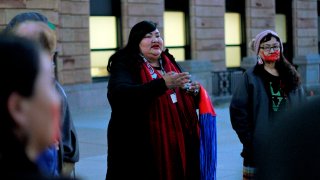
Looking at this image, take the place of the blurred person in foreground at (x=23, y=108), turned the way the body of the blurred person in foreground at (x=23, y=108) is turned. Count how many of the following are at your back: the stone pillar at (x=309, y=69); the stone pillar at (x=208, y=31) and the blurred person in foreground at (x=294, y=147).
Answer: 0

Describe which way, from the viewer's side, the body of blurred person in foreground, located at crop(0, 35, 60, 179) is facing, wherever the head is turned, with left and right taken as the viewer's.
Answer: facing away from the viewer and to the right of the viewer

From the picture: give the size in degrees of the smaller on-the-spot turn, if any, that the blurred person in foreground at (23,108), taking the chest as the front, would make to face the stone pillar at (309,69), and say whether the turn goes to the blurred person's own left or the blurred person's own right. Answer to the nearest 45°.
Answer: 0° — they already face it

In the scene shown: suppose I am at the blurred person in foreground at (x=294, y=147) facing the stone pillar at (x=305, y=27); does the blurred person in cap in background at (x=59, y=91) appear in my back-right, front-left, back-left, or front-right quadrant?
front-left

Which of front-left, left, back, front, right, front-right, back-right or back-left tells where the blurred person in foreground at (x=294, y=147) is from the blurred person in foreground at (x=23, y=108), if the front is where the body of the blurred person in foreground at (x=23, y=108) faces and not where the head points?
front-right

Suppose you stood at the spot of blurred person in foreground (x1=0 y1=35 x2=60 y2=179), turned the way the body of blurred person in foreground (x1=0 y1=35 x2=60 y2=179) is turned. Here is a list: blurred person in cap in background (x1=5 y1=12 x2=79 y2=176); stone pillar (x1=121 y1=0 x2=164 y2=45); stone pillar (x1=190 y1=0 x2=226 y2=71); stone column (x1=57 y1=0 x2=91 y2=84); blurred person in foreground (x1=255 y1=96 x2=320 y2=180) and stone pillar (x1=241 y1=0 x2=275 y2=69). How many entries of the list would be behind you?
0

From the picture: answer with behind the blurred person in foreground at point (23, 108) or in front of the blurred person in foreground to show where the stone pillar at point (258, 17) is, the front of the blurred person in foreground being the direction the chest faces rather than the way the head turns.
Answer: in front

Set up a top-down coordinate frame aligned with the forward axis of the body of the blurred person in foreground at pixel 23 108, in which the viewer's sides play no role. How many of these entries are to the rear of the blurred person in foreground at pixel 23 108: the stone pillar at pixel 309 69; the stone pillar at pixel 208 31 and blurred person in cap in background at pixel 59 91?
0

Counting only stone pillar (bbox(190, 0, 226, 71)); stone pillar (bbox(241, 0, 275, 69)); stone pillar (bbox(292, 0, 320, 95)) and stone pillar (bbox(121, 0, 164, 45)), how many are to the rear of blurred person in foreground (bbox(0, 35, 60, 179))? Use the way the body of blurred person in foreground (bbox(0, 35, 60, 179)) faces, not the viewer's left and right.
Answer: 0

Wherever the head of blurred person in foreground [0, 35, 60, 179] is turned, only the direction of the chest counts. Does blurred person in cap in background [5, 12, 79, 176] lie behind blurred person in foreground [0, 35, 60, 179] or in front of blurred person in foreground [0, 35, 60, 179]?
in front

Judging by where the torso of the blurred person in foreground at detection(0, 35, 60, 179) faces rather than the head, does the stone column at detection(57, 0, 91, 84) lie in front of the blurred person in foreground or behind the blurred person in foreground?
in front

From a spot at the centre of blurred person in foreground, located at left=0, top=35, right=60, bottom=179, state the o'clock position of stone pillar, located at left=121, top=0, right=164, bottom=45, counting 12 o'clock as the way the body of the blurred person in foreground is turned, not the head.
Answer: The stone pillar is roughly at 11 o'clock from the blurred person in foreground.

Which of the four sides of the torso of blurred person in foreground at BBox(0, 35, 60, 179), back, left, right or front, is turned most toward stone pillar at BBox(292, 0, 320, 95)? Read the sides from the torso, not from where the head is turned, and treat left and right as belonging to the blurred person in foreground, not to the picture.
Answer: front

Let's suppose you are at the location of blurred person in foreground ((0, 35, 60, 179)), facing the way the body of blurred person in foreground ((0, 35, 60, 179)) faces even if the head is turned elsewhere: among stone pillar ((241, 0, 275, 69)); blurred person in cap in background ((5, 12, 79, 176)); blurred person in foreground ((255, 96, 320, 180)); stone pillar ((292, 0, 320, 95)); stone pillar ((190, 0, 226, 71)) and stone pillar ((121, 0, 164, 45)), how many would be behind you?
0

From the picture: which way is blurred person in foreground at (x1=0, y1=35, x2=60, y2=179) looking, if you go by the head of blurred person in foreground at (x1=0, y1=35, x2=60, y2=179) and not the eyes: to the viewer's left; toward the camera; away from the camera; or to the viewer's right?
to the viewer's right
